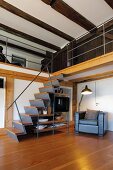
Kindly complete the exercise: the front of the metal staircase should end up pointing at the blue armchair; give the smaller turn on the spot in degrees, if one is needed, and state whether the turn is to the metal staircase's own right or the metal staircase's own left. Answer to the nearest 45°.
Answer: approximately 135° to the metal staircase's own left

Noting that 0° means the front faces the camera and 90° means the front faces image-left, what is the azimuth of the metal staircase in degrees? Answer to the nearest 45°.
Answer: approximately 45°

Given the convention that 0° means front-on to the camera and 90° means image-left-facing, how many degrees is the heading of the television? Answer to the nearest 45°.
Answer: approximately 0°

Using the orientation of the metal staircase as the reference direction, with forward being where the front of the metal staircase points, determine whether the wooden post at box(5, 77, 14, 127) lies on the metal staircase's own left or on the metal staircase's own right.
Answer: on the metal staircase's own right
